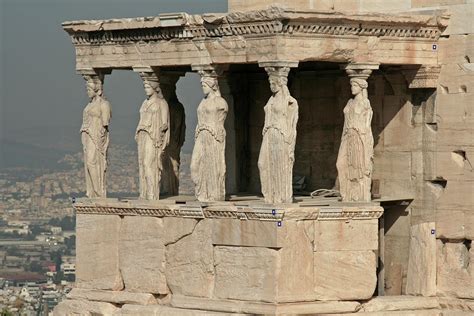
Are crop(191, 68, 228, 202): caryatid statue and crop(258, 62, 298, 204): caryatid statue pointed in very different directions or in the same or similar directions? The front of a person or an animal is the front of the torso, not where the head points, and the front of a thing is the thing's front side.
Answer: same or similar directions

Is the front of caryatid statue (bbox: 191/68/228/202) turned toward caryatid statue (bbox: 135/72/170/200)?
no

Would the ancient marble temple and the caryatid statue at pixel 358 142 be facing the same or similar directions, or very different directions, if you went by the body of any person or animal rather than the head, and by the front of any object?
same or similar directions

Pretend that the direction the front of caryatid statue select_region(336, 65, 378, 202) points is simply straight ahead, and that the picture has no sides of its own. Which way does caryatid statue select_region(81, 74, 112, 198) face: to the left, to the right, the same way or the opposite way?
the same way

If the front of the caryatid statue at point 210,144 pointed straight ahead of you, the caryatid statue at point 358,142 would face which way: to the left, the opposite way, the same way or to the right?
the same way

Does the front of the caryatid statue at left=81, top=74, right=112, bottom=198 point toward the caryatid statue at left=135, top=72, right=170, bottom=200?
no

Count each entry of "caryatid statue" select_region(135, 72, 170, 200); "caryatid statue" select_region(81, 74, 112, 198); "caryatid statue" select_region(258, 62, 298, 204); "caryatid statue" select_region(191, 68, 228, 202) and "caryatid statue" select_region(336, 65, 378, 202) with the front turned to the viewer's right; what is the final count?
0

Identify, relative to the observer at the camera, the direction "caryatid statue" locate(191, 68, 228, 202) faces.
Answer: facing the viewer and to the left of the viewer

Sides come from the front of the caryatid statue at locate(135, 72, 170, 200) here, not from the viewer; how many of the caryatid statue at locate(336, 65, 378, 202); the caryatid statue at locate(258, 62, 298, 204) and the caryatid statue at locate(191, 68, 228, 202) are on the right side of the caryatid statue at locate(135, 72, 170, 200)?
0

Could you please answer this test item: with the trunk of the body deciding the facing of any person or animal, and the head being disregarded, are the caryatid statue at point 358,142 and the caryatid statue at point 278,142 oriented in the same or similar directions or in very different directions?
same or similar directions

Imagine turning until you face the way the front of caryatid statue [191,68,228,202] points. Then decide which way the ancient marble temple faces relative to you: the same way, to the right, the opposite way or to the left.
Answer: the same way

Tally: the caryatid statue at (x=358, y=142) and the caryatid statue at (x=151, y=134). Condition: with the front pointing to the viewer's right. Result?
0

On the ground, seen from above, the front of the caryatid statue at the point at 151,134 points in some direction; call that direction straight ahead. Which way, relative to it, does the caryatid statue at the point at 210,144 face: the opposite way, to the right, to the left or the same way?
the same way

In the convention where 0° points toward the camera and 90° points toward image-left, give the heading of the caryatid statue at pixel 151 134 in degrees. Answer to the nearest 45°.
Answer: approximately 45°

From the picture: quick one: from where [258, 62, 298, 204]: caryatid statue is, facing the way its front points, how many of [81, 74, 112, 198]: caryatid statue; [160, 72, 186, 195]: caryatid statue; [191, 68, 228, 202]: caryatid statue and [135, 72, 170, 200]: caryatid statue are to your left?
0

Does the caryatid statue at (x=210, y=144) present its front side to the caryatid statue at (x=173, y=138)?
no
